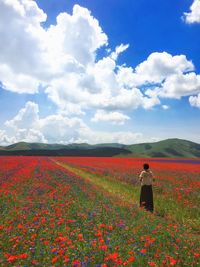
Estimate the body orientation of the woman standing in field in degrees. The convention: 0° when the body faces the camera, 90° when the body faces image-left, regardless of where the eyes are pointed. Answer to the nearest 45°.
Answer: approximately 180°
